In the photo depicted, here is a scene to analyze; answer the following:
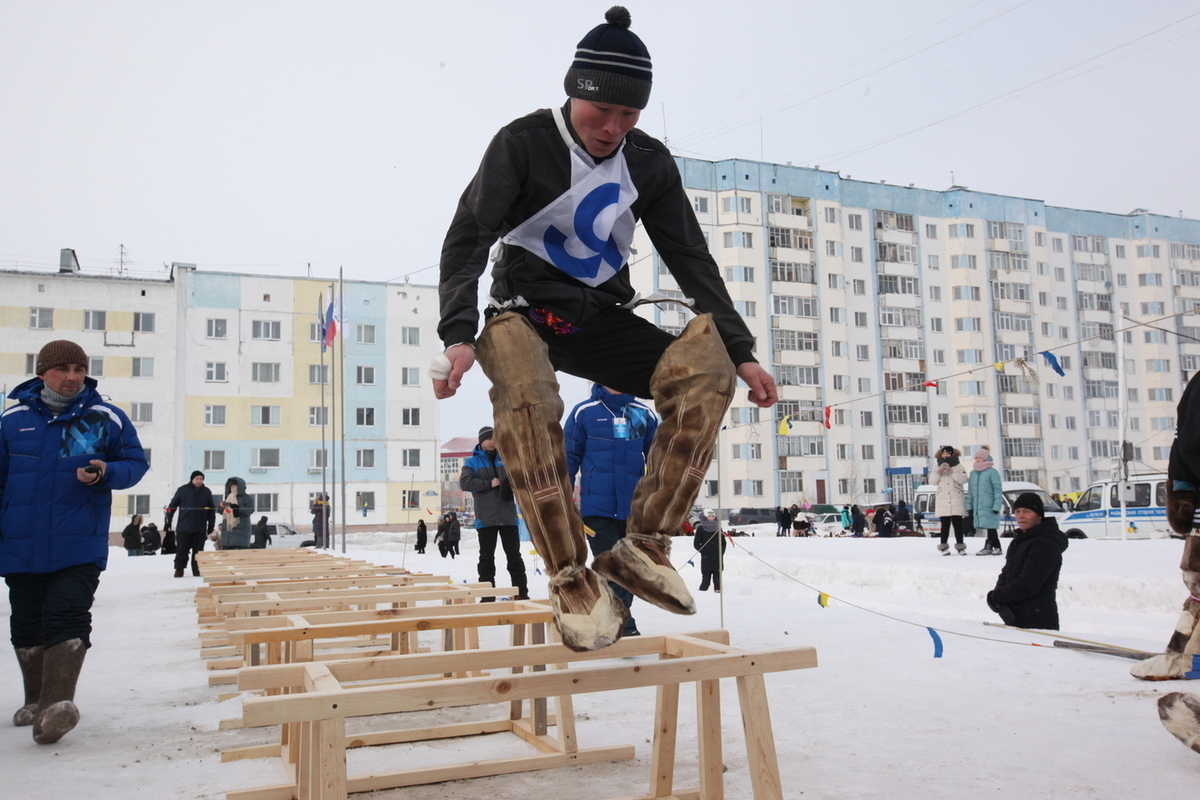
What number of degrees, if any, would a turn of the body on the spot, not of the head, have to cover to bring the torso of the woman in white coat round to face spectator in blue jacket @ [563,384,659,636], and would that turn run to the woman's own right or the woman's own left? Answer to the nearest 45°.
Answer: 0° — they already face them

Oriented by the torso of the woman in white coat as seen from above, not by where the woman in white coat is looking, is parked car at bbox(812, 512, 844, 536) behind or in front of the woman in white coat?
behind

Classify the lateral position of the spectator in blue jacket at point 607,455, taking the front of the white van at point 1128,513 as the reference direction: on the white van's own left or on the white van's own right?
on the white van's own left

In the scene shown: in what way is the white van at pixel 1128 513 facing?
to the viewer's left

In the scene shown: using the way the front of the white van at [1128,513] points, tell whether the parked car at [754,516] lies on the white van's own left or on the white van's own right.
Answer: on the white van's own right
